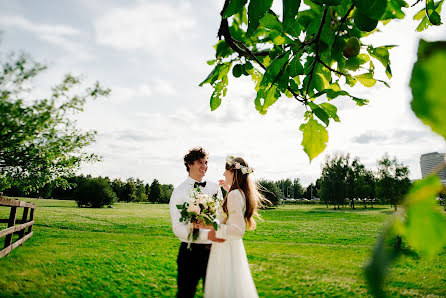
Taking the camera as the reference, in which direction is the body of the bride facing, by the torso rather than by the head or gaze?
to the viewer's left

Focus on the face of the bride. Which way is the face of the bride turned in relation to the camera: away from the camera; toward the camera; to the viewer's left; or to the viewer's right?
to the viewer's left

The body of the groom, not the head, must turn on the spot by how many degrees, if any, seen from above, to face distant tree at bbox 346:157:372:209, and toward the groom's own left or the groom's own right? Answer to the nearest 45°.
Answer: approximately 90° to the groom's own left

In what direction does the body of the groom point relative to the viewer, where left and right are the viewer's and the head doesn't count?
facing the viewer and to the right of the viewer

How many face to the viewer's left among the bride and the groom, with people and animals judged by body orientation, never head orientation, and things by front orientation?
1

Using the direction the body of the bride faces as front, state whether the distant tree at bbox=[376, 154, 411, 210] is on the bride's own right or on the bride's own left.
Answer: on the bride's own right

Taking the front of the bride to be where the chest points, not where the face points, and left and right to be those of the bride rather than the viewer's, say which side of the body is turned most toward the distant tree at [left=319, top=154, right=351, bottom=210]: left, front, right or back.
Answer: right

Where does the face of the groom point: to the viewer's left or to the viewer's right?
to the viewer's right
